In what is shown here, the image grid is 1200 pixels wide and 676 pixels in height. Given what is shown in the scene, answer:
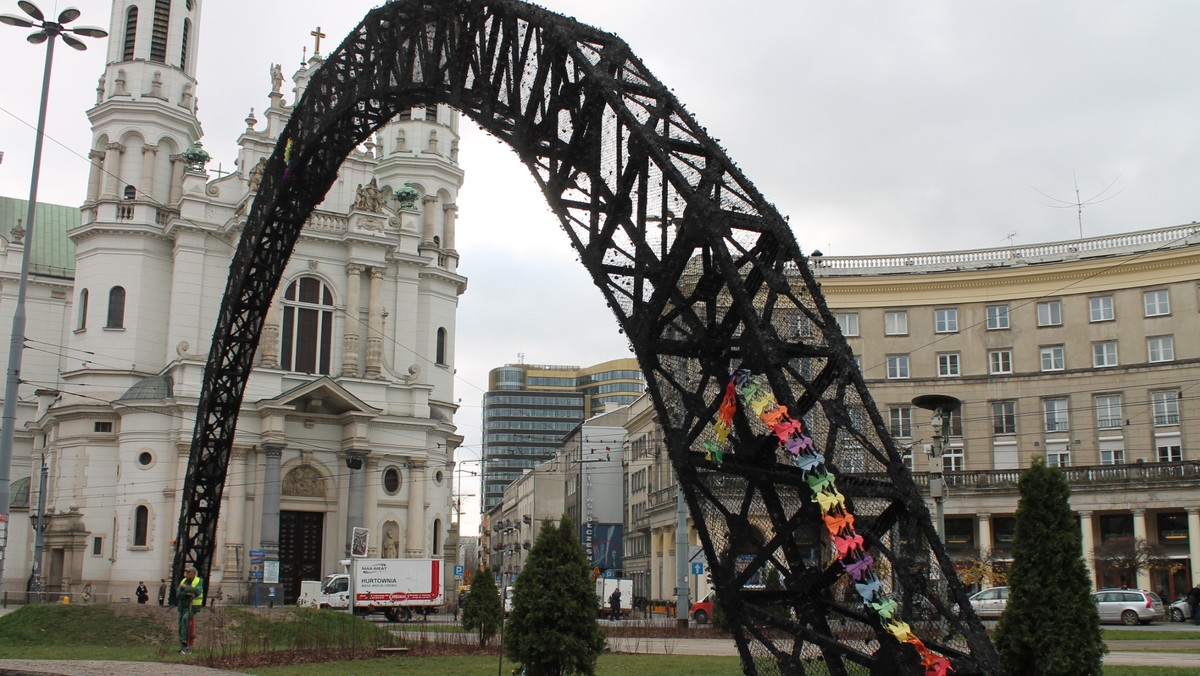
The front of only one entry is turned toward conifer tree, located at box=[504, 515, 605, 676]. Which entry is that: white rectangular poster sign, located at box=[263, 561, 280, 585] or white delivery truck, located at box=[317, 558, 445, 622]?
the white rectangular poster sign

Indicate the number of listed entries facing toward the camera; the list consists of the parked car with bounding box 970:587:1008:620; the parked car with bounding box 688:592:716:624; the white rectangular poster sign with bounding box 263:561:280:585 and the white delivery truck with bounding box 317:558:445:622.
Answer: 1

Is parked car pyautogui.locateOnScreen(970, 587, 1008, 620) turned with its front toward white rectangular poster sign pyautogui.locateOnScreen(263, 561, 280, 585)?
yes

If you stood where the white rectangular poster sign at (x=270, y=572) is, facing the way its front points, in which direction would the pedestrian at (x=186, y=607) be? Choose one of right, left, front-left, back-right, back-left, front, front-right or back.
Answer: front

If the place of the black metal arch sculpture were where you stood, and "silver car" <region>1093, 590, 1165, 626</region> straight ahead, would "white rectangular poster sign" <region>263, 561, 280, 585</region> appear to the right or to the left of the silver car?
left

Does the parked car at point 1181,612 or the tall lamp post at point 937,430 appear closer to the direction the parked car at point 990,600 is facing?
the tall lamp post

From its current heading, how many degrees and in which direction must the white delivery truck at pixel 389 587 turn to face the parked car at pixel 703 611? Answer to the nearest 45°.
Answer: approximately 180°

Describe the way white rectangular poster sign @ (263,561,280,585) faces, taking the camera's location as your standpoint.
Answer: facing the viewer

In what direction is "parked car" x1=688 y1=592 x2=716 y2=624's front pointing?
to the viewer's left

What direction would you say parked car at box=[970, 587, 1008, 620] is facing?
to the viewer's left

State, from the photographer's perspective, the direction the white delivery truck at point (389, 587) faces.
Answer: facing to the left of the viewer

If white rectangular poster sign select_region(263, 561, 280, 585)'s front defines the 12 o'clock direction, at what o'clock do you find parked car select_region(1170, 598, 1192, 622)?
The parked car is roughly at 10 o'clock from the white rectangular poster sign.

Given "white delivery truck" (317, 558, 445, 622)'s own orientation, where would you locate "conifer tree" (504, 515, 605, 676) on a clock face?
The conifer tree is roughly at 9 o'clock from the white delivery truck.

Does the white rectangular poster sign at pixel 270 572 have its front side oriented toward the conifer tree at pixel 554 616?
yes

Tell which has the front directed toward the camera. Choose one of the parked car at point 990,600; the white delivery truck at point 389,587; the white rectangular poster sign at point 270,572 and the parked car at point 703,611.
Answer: the white rectangular poster sign

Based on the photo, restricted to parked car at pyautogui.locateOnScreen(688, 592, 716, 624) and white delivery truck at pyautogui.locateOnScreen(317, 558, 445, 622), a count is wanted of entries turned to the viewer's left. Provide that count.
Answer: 2
